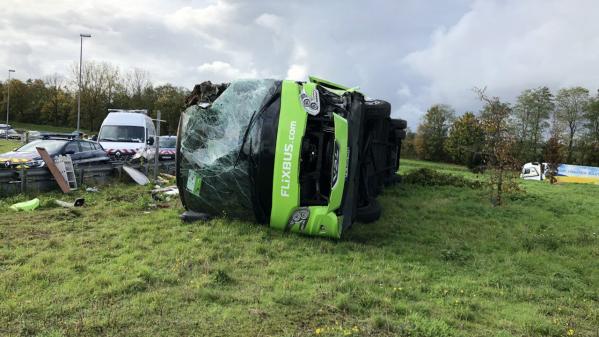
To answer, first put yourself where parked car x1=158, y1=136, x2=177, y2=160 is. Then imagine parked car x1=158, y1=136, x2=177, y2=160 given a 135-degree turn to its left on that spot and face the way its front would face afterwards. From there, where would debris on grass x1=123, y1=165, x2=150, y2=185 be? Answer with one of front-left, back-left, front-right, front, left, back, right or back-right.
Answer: back-right

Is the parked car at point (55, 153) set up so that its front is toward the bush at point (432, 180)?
no

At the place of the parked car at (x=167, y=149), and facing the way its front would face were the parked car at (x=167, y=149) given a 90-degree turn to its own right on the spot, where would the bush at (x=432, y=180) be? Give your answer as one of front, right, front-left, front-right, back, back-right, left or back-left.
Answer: back-left

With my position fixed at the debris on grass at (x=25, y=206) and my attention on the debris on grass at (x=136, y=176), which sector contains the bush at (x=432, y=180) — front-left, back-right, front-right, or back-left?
front-right

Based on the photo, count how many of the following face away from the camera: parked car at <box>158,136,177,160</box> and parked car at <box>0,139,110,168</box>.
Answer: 0

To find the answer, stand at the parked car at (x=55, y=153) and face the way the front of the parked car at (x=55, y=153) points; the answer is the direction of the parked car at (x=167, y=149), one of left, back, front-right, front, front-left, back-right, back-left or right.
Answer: back

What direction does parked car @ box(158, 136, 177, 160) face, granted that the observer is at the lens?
facing the viewer

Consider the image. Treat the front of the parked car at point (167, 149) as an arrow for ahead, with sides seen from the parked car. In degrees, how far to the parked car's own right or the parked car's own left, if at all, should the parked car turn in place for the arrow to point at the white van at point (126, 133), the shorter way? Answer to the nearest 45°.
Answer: approximately 45° to the parked car's own right

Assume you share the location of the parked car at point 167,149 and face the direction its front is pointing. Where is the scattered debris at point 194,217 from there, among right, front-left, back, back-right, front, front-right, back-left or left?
front

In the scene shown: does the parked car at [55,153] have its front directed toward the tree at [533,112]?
no

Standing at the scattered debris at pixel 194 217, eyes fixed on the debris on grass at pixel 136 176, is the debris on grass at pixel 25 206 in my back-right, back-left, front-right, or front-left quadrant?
front-left

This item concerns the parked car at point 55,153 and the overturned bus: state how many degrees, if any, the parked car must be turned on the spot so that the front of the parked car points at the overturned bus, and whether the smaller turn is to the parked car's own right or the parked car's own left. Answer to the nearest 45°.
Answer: approximately 45° to the parked car's own left

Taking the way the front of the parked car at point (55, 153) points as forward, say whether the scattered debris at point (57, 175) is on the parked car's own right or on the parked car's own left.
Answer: on the parked car's own left

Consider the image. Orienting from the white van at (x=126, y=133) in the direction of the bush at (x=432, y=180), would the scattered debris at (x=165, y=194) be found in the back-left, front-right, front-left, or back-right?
front-right

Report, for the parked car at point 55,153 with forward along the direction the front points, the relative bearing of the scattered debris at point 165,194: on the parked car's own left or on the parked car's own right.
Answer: on the parked car's own left

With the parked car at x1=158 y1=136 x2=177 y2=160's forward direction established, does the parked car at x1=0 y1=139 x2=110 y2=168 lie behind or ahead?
ahead
